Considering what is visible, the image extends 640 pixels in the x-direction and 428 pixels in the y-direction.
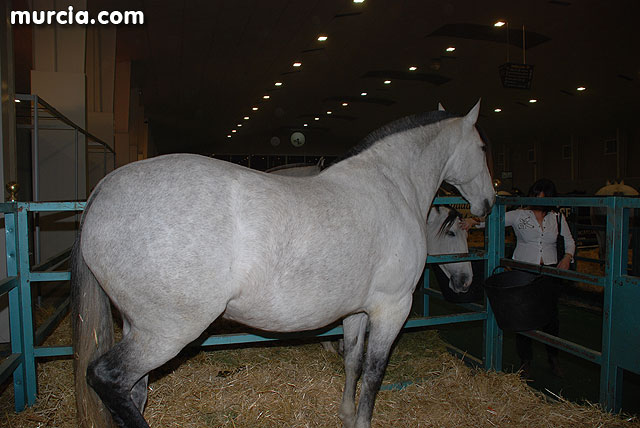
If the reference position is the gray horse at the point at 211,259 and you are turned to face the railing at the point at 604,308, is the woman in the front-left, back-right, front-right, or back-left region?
front-left

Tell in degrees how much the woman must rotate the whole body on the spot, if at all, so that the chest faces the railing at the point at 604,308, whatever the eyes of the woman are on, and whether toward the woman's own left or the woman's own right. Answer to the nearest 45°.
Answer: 0° — they already face it

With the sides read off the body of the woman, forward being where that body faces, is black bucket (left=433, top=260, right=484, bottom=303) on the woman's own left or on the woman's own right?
on the woman's own right

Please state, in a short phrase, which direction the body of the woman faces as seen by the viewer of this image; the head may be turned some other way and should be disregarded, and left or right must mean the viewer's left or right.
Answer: facing the viewer
